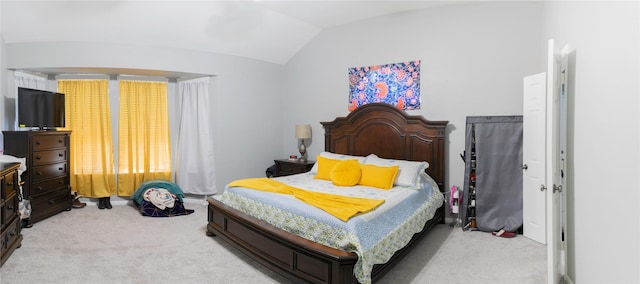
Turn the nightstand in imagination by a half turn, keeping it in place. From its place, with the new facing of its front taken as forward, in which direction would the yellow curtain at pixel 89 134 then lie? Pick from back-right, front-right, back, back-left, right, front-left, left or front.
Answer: back-left

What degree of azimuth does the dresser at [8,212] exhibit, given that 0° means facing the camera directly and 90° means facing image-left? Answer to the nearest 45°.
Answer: approximately 315°

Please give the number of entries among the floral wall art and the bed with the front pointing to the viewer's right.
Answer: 0

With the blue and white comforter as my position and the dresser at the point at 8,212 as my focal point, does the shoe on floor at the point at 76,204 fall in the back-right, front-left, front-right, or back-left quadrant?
front-right

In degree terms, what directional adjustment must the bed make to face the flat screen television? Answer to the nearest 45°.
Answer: approximately 45° to its right

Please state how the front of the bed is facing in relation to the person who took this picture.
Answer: facing the viewer and to the left of the viewer

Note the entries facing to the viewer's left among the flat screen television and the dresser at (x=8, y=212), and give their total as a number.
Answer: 0

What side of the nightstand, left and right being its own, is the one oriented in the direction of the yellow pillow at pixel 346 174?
left

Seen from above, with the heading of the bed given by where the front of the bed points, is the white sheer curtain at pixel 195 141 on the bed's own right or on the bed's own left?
on the bed's own right

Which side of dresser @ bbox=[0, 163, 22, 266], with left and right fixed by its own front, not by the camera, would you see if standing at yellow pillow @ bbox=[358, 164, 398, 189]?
front

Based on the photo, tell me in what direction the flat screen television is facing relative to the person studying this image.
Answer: facing the viewer and to the right of the viewer

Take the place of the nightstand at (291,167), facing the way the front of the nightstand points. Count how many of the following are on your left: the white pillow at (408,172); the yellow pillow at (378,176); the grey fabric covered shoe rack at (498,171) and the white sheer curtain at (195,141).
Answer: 3

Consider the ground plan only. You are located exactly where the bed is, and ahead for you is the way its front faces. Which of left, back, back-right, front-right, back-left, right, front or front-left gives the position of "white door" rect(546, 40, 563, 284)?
left

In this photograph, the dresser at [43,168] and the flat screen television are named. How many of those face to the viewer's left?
0

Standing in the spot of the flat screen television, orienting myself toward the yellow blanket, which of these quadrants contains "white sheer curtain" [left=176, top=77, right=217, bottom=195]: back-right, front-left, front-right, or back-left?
front-left
